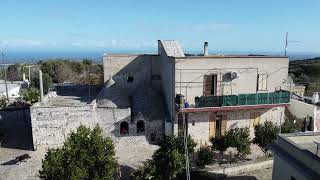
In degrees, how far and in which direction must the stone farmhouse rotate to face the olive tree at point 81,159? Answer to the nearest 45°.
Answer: approximately 45° to its right

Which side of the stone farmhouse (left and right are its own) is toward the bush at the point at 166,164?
front

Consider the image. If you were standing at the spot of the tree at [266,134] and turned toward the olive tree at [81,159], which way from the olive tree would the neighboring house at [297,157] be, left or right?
left

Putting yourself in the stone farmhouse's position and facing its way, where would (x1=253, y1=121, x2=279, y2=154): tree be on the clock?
The tree is roughly at 10 o'clock from the stone farmhouse.

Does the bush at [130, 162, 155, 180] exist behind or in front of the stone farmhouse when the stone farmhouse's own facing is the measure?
in front

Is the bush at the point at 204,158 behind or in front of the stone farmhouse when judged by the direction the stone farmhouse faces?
in front

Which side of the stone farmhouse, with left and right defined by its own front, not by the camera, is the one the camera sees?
front
